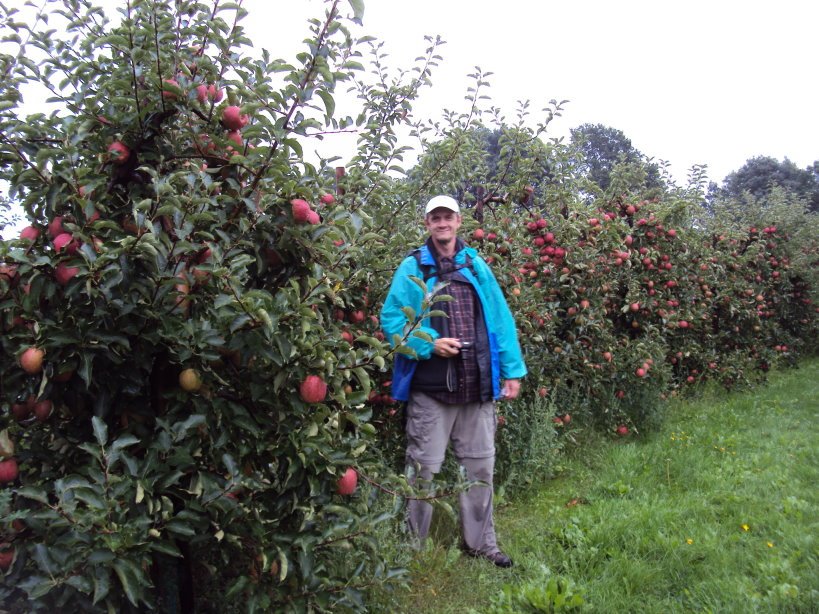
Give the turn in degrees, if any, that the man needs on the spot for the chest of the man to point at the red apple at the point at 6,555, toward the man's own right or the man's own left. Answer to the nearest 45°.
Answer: approximately 45° to the man's own right

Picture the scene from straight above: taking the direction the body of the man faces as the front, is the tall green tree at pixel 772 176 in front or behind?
behind

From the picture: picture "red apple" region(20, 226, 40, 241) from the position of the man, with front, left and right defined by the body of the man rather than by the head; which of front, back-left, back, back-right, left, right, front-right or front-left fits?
front-right

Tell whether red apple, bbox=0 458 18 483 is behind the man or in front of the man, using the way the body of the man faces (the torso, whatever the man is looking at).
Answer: in front

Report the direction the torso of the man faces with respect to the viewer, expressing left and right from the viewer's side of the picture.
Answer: facing the viewer

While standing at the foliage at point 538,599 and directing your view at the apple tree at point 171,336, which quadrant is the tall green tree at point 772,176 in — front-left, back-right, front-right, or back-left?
back-right

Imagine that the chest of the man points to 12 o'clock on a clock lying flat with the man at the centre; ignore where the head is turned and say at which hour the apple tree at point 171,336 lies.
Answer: The apple tree is roughly at 1 o'clock from the man.
